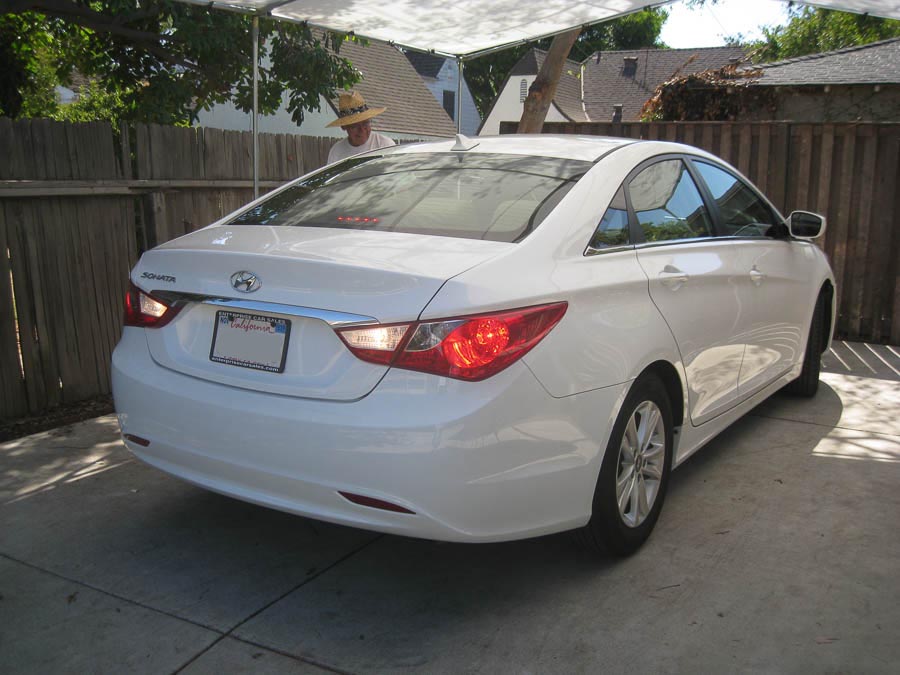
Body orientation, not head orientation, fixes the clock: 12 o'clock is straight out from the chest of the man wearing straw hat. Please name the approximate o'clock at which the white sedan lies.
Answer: The white sedan is roughly at 12 o'clock from the man wearing straw hat.

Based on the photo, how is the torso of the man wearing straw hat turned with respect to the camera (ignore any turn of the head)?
toward the camera

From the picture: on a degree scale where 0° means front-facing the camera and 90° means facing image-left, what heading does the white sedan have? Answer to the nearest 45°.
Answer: approximately 225°

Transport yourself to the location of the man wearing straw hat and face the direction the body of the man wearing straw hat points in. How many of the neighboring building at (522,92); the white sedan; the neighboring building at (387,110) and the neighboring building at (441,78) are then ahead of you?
1

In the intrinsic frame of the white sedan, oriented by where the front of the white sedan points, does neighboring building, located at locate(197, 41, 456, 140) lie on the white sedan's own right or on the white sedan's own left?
on the white sedan's own left

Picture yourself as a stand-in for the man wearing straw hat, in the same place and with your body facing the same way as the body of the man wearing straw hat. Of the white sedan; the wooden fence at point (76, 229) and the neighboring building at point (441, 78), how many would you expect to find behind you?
1

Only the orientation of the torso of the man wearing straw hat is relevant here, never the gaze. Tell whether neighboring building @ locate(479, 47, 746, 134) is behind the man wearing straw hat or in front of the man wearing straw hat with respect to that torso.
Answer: behind

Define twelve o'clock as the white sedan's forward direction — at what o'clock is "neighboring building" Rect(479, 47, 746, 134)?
The neighboring building is roughly at 11 o'clock from the white sedan.

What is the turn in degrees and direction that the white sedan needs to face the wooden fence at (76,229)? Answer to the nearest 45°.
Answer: approximately 90° to its left

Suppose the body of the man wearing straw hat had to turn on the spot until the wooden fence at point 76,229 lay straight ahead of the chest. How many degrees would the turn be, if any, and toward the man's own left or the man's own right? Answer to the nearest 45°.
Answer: approximately 45° to the man's own right

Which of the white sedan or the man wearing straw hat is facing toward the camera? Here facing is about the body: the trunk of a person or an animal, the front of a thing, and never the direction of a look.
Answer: the man wearing straw hat

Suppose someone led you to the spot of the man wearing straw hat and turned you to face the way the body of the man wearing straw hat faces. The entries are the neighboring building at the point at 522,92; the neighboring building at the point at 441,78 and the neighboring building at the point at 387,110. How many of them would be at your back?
3

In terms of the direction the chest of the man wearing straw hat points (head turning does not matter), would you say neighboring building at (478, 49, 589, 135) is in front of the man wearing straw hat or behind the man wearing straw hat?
behind

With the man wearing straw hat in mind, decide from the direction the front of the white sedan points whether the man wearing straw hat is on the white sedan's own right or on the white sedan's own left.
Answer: on the white sedan's own left

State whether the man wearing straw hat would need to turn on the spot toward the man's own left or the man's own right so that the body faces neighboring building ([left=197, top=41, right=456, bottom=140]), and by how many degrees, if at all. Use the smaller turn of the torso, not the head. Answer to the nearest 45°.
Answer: approximately 180°

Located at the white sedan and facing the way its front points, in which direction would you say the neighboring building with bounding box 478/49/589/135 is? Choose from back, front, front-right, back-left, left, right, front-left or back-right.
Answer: front-left

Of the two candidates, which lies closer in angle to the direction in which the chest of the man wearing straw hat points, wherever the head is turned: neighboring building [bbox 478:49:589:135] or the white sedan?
the white sedan

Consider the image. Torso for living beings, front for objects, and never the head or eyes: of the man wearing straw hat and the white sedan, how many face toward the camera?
1

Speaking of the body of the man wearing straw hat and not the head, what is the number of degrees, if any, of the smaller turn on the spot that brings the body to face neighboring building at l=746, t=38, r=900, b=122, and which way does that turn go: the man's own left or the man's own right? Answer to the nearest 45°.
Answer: approximately 135° to the man's own left
